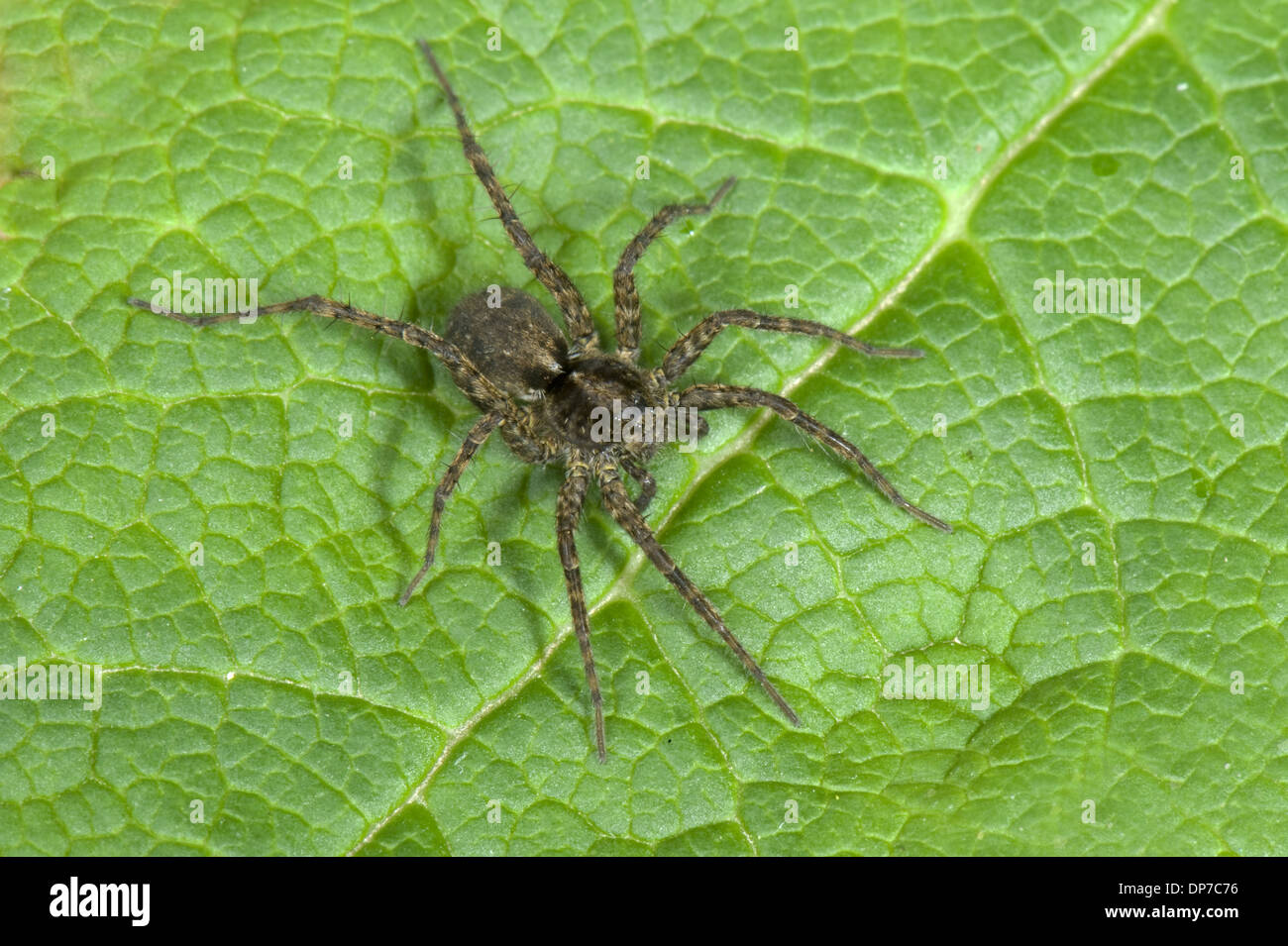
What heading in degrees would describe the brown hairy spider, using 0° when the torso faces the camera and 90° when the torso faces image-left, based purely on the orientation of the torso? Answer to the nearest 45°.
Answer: approximately 315°
